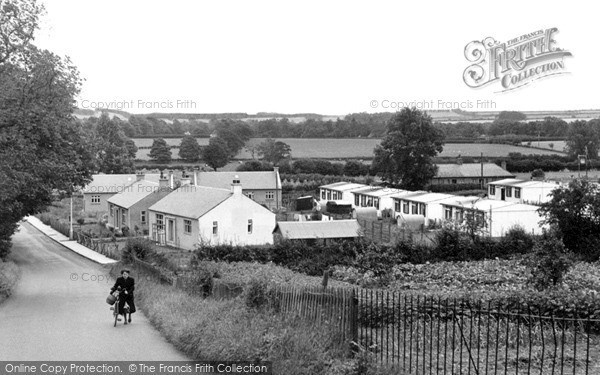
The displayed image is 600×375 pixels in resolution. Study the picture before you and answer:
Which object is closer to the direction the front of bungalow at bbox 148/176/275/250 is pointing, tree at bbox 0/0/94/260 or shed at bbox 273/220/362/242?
the tree

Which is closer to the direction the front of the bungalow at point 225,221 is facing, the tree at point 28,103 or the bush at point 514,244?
the tree

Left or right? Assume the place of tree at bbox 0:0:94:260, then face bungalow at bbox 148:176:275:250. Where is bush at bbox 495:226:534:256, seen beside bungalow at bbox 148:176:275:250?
right

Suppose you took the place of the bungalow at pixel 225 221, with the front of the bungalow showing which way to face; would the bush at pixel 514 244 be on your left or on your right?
on your left

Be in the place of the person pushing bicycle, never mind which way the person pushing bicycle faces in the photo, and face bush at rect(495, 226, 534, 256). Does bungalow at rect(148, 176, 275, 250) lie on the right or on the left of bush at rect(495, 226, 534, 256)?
left

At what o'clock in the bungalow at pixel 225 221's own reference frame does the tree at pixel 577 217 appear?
The tree is roughly at 8 o'clock from the bungalow.

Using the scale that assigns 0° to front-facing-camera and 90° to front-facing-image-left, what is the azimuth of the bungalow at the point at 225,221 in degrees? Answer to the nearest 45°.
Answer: approximately 45°

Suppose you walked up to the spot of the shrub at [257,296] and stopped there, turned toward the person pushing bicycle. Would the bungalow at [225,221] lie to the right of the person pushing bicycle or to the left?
right

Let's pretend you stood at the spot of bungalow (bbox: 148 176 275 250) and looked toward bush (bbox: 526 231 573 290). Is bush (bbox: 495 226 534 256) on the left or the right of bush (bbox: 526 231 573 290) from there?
left

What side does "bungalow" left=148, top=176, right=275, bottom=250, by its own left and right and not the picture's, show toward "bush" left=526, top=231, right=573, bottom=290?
left

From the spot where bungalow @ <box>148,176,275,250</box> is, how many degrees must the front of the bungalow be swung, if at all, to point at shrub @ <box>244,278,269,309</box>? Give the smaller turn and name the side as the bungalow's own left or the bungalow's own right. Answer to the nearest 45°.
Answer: approximately 45° to the bungalow's own left

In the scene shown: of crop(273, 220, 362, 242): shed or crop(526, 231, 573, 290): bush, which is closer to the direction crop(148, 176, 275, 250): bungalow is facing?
the bush

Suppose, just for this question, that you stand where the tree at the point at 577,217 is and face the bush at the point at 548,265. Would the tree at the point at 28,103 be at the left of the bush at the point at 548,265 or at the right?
right

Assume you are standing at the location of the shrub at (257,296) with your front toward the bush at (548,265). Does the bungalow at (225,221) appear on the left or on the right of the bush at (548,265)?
left
